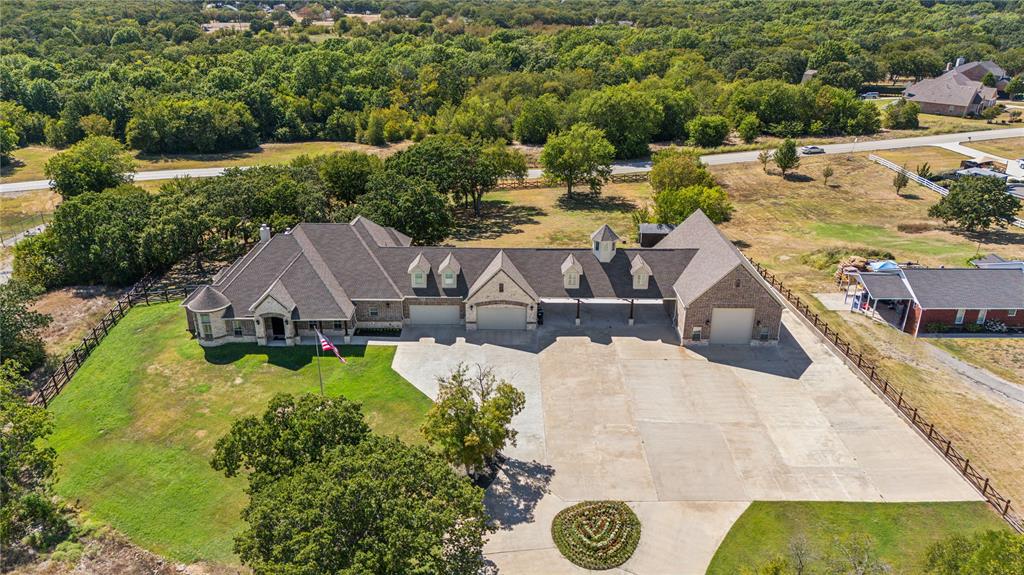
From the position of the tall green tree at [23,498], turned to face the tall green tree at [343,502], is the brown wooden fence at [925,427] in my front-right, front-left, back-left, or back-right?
front-left

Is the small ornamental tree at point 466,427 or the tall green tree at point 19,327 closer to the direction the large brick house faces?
the small ornamental tree

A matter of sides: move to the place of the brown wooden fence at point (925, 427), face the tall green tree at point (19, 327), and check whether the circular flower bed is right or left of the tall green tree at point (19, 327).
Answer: left

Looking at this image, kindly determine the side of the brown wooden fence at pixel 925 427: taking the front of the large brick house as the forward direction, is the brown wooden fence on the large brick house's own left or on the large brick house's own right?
on the large brick house's own left

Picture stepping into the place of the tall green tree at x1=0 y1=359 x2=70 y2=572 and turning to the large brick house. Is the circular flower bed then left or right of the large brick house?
right

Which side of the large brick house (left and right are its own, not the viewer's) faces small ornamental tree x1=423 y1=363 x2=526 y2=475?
front

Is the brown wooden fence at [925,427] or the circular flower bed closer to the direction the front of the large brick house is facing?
the circular flower bed

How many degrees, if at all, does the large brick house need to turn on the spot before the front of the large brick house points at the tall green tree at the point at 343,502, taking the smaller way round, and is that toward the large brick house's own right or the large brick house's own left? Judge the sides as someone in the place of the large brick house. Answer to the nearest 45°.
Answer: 0° — it already faces it

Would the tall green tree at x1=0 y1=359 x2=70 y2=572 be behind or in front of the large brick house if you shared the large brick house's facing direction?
in front

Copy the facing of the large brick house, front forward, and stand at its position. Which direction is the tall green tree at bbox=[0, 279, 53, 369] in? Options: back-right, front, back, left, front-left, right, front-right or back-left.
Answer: right

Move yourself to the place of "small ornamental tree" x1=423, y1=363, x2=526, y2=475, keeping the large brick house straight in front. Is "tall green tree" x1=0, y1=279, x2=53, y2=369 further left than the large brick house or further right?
left

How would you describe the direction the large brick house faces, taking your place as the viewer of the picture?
facing the viewer

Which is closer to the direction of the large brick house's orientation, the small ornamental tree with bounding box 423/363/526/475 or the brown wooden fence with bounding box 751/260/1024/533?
the small ornamental tree

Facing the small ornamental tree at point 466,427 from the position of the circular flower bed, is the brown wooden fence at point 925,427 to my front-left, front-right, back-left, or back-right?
back-right
